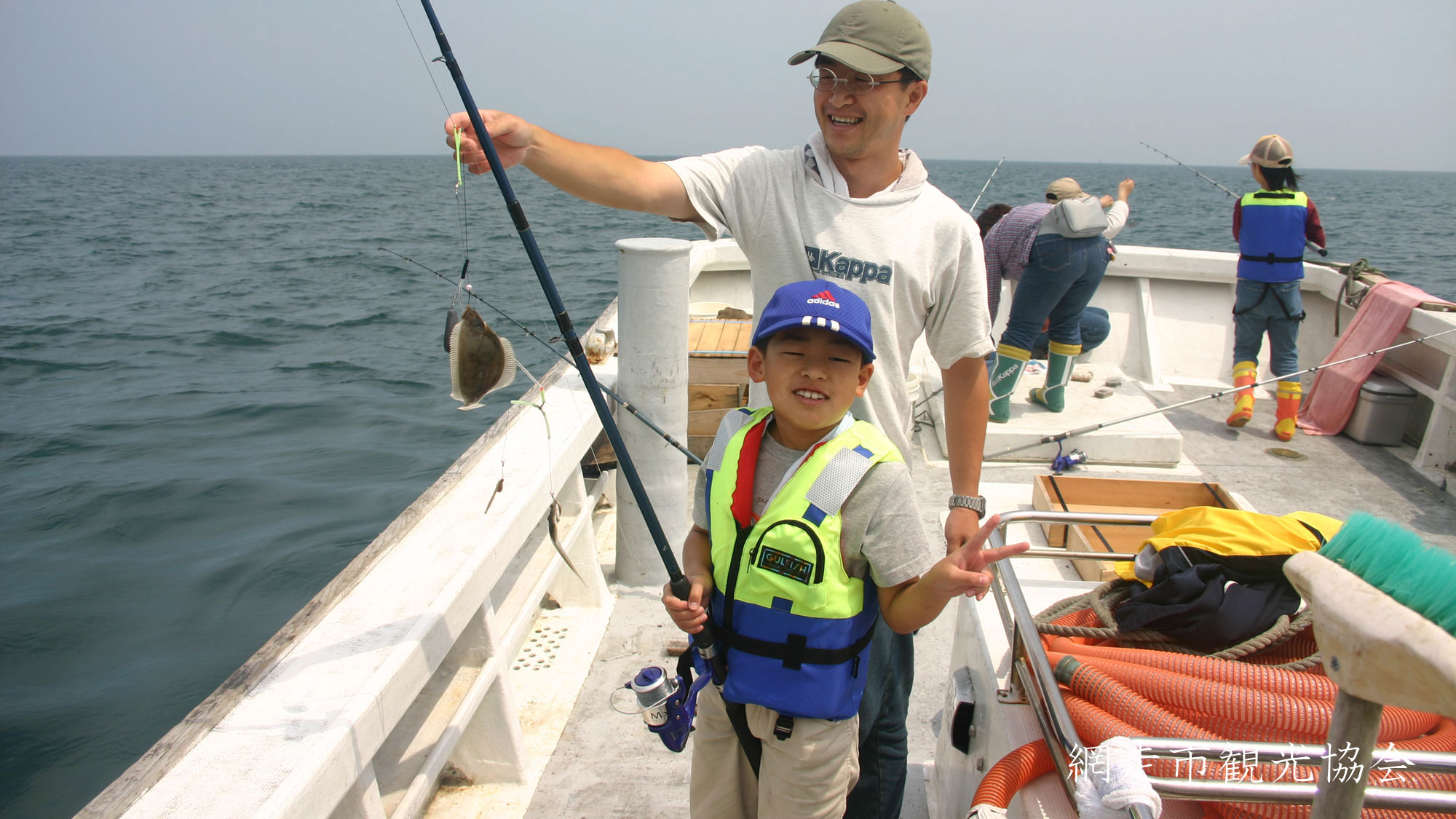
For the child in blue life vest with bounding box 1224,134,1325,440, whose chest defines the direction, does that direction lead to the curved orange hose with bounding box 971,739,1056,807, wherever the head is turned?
no

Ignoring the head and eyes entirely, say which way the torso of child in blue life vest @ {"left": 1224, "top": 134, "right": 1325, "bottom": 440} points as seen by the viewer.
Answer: away from the camera

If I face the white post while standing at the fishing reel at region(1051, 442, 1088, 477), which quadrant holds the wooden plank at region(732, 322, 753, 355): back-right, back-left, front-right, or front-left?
front-right

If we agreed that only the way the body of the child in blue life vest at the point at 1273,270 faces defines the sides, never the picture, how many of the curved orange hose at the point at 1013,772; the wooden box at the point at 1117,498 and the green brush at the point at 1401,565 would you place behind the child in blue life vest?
3

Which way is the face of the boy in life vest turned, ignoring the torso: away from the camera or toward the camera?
toward the camera

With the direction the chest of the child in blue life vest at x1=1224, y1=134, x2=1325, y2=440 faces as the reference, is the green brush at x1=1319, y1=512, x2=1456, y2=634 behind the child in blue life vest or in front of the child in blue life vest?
behind

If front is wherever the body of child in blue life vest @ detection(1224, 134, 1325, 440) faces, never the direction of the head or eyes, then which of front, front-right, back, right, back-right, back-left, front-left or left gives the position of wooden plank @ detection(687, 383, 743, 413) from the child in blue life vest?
back-left

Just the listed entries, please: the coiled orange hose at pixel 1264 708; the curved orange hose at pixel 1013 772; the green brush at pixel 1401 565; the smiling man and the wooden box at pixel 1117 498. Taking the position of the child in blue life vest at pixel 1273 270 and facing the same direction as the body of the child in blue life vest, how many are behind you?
5

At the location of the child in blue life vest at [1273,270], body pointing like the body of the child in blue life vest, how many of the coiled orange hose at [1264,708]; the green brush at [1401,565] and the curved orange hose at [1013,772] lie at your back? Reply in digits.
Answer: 3

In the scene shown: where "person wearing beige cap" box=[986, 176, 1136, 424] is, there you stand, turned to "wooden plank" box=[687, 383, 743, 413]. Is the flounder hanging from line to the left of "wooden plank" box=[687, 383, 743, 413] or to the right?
left

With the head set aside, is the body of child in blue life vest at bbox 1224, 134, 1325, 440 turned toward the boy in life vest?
no

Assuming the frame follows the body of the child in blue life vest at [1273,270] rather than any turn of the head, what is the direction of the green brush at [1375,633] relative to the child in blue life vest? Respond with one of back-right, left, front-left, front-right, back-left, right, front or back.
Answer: back

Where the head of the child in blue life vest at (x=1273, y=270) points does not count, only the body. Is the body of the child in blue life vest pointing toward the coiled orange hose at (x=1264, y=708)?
no

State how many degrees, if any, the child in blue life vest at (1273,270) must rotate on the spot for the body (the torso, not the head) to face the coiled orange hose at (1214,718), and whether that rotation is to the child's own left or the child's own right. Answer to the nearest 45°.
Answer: approximately 180°

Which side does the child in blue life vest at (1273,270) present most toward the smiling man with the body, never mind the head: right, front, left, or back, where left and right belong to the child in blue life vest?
back

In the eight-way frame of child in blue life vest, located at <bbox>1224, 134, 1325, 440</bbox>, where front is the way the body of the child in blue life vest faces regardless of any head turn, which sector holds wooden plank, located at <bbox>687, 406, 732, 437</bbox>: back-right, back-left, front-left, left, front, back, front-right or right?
back-left

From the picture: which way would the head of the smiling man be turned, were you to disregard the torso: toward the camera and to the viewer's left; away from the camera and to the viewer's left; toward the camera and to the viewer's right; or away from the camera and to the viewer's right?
toward the camera and to the viewer's left
